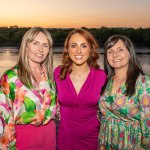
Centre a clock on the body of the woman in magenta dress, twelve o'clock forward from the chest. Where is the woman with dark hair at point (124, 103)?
The woman with dark hair is roughly at 10 o'clock from the woman in magenta dress.

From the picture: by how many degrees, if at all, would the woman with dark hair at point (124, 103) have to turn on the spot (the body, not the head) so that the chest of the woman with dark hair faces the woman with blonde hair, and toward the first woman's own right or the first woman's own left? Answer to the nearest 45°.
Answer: approximately 45° to the first woman's own right

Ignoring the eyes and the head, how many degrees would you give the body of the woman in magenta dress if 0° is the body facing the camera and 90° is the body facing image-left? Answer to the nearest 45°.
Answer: approximately 0°

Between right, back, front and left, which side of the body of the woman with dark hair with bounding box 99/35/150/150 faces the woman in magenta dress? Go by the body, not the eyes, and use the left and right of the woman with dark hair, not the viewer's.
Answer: right

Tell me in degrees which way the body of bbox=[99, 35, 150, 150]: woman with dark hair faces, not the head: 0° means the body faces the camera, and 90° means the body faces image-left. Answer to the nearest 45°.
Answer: approximately 45°

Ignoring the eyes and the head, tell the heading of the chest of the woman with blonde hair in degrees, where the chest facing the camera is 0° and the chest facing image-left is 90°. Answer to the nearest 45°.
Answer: approximately 315°

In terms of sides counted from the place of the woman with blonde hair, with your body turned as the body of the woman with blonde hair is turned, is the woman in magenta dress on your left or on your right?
on your left

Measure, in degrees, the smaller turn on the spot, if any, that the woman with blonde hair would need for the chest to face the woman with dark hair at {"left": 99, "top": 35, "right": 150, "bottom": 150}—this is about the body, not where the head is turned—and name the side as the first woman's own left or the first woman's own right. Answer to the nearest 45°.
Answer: approximately 45° to the first woman's own left
